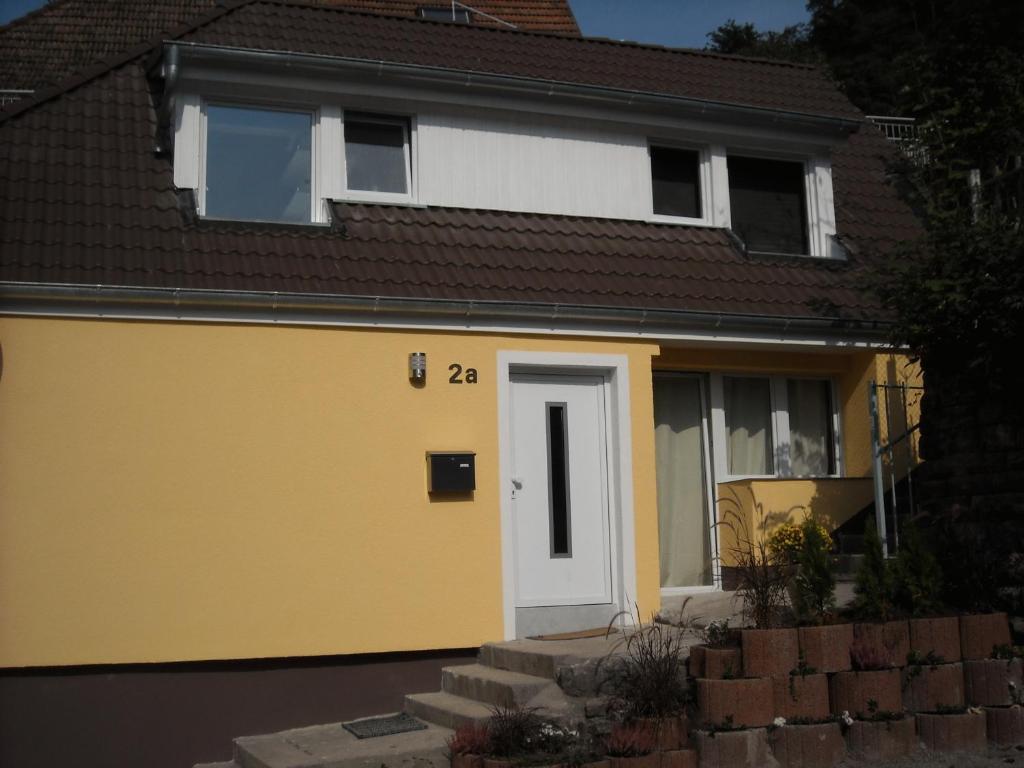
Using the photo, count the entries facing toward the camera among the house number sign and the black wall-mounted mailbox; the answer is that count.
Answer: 2

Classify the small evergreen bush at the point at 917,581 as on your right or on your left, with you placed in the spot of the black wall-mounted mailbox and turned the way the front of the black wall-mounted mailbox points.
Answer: on your left

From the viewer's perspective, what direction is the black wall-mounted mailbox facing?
toward the camera

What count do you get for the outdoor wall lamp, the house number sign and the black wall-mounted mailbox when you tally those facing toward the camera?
3

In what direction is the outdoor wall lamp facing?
toward the camera

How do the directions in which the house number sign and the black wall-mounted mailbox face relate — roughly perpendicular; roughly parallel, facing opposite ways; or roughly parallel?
roughly parallel

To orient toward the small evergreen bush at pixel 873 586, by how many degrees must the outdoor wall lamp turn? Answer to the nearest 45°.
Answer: approximately 45° to its left

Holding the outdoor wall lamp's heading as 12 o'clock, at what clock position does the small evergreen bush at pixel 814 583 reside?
The small evergreen bush is roughly at 10 o'clock from the outdoor wall lamp.
